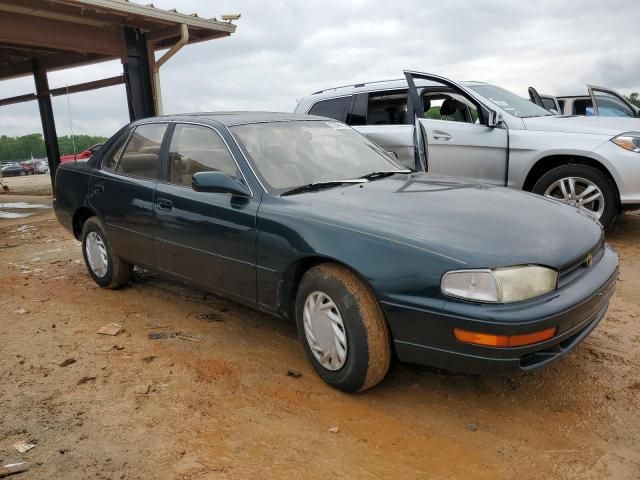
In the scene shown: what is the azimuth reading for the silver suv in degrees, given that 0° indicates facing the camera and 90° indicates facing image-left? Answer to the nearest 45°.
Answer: approximately 315°
